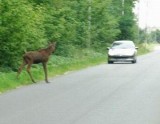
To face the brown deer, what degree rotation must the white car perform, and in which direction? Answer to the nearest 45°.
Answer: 0° — it already faces it

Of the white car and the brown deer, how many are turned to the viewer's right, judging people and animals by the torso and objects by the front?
1

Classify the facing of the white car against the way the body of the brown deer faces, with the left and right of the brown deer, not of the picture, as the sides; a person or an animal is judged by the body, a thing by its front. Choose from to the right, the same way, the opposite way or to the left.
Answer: to the right

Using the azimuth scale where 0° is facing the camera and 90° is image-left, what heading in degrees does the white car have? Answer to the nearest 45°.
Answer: approximately 0°

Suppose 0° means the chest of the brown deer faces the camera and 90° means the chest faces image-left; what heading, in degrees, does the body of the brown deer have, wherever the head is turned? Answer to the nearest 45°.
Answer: approximately 270°
